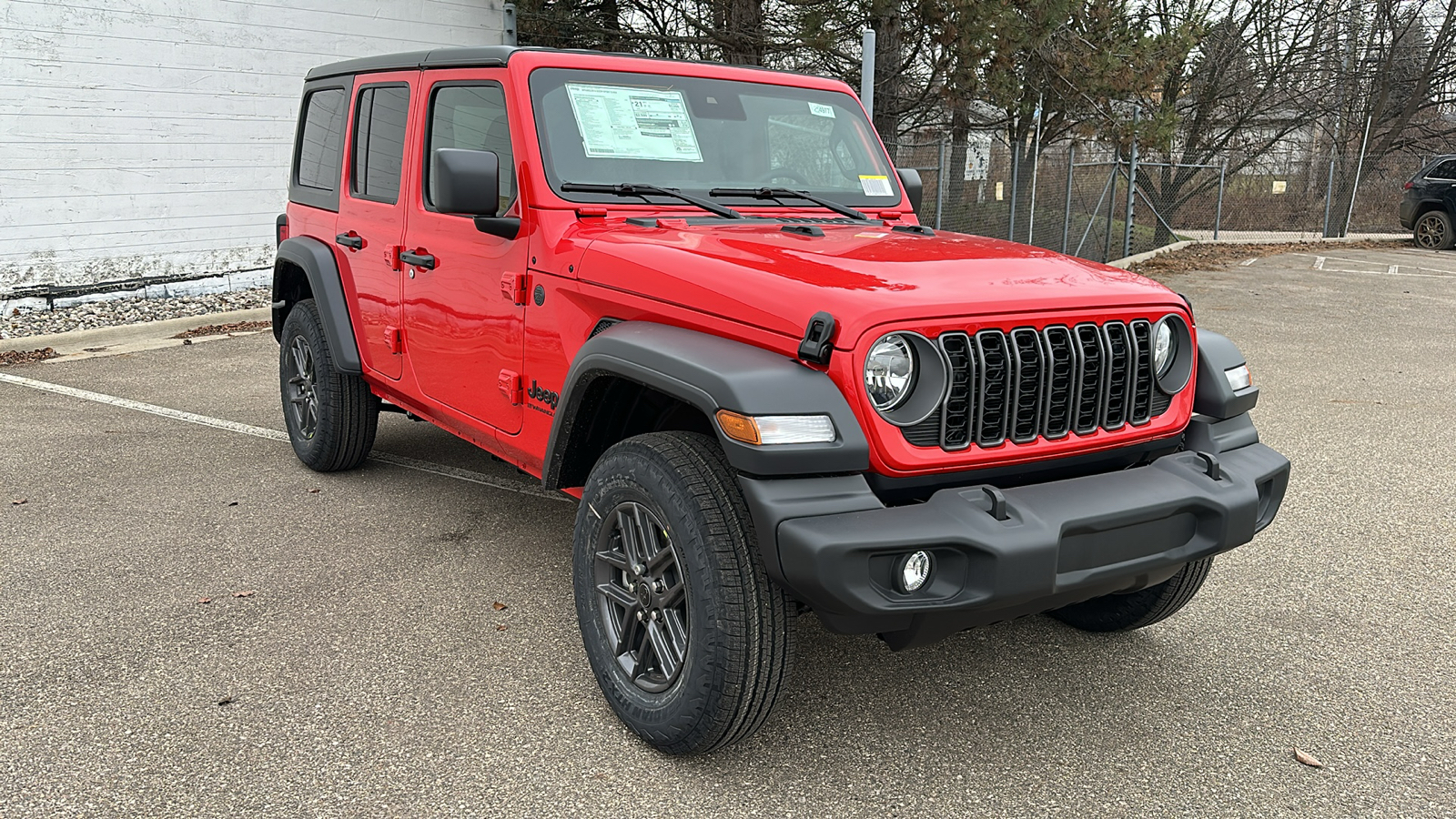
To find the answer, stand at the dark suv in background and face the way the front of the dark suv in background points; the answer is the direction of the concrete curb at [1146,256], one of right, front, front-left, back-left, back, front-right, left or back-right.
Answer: back-right

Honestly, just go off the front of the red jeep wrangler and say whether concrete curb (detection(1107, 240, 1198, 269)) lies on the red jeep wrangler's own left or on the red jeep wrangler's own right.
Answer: on the red jeep wrangler's own left

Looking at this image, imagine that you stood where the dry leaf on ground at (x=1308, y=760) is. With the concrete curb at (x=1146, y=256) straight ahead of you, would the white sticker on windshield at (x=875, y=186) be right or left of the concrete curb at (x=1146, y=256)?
left

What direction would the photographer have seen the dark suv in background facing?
facing to the right of the viewer

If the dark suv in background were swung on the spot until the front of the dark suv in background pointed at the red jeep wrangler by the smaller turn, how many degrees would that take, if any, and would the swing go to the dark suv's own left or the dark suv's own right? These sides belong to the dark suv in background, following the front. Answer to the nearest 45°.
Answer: approximately 90° to the dark suv's own right

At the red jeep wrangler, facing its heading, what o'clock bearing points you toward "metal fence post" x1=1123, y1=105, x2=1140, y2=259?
The metal fence post is roughly at 8 o'clock from the red jeep wrangler.

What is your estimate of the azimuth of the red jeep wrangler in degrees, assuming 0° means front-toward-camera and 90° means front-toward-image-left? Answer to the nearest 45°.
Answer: approximately 315°

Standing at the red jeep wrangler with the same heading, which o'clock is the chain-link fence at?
The chain-link fence is roughly at 8 o'clock from the red jeep wrangler.

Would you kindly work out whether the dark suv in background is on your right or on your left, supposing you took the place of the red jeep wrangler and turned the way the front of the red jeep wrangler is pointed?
on your left

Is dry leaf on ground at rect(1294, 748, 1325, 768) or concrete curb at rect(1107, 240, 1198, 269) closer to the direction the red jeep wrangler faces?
the dry leaf on ground
